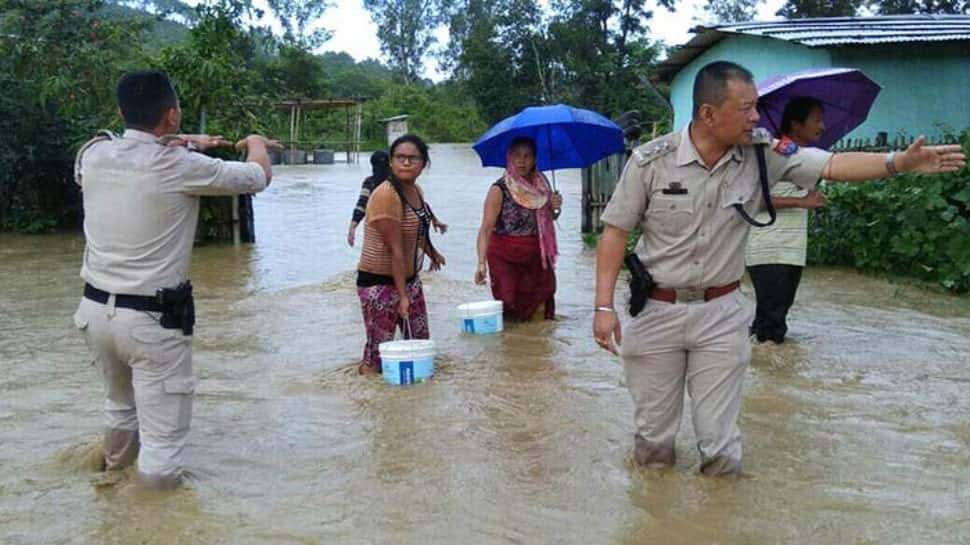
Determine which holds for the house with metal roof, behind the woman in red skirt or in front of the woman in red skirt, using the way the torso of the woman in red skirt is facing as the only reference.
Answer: behind

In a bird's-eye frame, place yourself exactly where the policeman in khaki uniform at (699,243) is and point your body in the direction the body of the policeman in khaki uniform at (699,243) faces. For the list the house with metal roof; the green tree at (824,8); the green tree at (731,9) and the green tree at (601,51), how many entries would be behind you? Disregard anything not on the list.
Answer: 4

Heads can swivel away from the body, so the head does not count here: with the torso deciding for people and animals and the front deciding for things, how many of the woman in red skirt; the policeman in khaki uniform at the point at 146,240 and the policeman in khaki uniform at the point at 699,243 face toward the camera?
2

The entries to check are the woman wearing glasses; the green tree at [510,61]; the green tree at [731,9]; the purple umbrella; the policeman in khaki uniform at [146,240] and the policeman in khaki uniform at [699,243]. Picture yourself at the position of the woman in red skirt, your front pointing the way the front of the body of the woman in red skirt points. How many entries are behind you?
2

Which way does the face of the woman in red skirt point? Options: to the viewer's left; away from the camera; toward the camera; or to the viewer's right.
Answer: toward the camera

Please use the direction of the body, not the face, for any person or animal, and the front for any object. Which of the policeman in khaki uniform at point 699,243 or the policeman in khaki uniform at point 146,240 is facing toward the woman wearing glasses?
the policeman in khaki uniform at point 146,240

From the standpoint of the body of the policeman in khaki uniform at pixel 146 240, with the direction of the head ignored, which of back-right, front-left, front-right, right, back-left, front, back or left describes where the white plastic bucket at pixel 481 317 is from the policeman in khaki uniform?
front

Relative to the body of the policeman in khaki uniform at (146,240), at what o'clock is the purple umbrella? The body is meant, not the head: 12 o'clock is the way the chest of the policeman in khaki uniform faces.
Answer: The purple umbrella is roughly at 1 o'clock from the policeman in khaki uniform.

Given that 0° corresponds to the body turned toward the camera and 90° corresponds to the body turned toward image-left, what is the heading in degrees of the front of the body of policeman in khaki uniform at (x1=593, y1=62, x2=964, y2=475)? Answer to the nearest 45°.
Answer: approximately 0°

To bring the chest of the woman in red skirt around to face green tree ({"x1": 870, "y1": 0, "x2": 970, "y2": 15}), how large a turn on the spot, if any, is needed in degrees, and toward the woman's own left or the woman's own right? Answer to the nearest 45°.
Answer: approximately 135° to the woman's own left

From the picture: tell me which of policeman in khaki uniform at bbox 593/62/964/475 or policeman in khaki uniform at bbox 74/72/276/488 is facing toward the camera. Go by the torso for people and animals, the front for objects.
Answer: policeman in khaki uniform at bbox 593/62/964/475

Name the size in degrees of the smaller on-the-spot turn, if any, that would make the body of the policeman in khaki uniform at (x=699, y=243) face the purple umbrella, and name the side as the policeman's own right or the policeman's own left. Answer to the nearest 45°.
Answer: approximately 180°

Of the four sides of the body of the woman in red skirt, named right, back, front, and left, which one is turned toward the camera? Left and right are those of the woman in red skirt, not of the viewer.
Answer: front

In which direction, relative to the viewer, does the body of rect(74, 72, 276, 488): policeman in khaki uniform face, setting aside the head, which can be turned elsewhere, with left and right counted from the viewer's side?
facing away from the viewer and to the right of the viewer

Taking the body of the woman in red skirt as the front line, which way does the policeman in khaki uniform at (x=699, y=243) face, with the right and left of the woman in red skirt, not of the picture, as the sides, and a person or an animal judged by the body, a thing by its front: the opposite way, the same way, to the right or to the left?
the same way

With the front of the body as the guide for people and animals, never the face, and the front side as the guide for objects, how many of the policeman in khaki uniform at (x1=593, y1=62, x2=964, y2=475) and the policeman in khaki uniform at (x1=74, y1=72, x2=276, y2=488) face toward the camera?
1

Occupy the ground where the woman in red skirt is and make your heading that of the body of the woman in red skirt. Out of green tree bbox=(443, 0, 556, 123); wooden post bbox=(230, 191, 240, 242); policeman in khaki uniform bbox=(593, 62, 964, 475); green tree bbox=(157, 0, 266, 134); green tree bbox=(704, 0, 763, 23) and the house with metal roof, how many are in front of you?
1

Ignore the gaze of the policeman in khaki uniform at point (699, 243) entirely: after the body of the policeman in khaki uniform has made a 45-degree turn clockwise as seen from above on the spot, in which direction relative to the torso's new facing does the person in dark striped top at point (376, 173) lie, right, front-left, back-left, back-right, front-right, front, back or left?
right

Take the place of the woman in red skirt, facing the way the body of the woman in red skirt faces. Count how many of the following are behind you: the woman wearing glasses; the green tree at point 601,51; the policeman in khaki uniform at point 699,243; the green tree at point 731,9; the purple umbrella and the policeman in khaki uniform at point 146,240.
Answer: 2

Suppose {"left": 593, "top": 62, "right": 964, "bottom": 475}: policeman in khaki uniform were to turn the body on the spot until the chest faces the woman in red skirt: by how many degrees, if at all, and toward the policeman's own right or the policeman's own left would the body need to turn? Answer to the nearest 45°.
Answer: approximately 135° to the policeman's own right
